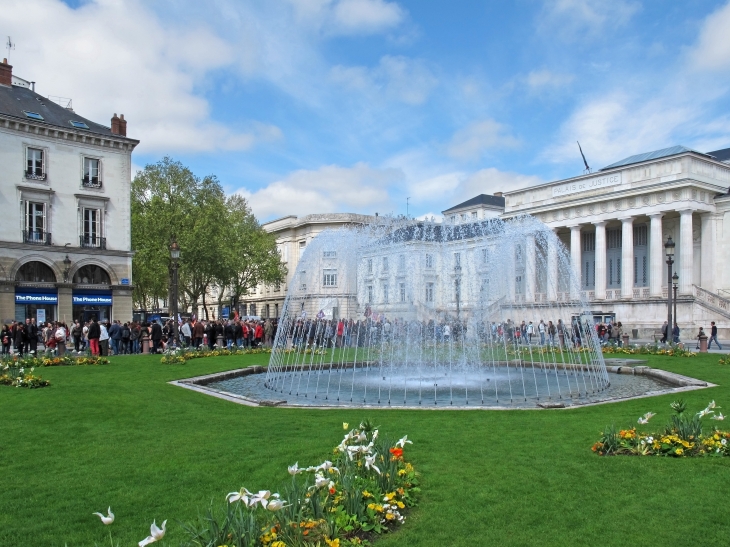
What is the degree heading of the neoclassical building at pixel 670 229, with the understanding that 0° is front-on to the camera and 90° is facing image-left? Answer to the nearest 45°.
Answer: approximately 45°

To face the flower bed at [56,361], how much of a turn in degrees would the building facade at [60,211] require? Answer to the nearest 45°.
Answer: approximately 45° to its right

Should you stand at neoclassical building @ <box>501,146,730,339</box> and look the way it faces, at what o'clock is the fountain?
The fountain is roughly at 11 o'clock from the neoclassical building.

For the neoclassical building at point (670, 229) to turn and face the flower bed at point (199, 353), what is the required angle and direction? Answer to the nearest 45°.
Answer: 0° — it already faces it

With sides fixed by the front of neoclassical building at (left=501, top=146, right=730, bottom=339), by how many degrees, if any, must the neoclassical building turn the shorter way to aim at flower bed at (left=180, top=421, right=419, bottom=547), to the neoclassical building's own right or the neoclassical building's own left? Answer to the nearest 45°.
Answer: approximately 45° to the neoclassical building's own left

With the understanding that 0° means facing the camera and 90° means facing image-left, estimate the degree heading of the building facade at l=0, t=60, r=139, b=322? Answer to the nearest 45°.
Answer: approximately 315°

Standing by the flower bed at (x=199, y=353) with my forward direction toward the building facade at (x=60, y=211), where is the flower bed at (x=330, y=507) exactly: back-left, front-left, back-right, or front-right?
back-left
